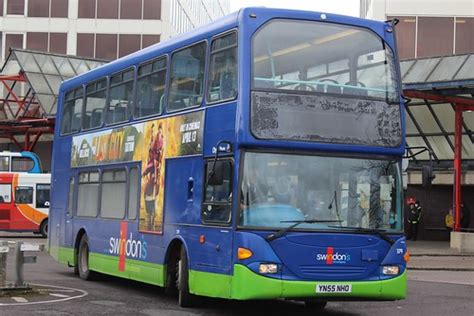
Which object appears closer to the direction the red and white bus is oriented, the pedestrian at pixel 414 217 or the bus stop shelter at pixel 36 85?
the pedestrian

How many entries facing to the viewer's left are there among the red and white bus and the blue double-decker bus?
0

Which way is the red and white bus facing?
to the viewer's right

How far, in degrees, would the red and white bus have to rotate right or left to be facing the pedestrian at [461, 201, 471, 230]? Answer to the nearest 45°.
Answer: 0° — it already faces them

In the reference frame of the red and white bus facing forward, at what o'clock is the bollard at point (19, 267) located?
The bollard is roughly at 3 o'clock from the red and white bus.

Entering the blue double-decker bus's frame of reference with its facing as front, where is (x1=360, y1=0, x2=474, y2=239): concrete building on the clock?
The concrete building is roughly at 8 o'clock from the blue double-decker bus.

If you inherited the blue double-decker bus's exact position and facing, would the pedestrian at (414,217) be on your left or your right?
on your left

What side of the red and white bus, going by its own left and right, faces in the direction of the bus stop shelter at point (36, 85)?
left

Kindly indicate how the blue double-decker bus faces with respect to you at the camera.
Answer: facing the viewer and to the right of the viewer
